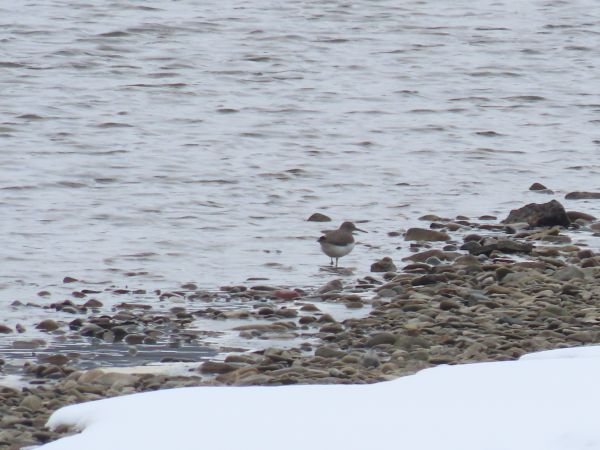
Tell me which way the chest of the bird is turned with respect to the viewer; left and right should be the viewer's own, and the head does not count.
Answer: facing to the right of the viewer

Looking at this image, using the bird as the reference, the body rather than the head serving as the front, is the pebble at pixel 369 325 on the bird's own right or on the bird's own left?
on the bird's own right

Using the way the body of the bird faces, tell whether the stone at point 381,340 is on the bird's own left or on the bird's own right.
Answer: on the bird's own right

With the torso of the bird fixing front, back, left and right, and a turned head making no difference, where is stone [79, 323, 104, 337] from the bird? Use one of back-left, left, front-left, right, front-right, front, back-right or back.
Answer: back-right

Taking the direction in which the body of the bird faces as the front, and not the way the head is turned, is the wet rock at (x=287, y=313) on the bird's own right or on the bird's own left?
on the bird's own right

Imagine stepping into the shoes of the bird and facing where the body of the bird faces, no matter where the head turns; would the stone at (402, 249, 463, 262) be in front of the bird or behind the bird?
in front

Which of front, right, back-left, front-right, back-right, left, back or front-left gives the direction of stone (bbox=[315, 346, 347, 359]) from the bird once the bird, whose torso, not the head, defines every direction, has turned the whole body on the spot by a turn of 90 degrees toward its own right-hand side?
front

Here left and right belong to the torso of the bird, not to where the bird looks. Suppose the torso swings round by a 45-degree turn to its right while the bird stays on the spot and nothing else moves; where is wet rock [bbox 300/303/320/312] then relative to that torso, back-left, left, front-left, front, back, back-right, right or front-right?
front-right

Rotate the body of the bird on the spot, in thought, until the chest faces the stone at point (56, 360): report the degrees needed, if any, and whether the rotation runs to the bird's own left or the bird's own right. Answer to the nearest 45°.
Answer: approximately 135° to the bird's own right

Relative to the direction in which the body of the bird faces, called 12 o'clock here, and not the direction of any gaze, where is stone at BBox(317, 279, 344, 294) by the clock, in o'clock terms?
The stone is roughly at 3 o'clock from the bird.

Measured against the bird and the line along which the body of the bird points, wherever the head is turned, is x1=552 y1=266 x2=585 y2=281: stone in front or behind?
in front

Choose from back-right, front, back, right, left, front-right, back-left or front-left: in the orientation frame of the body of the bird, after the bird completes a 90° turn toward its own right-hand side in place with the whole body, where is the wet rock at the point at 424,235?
back-left

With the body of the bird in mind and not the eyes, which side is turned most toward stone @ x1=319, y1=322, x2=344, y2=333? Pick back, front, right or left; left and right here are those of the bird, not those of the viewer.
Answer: right

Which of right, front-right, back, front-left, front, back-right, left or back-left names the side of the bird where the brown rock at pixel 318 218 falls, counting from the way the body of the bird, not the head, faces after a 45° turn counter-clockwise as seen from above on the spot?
front-left
